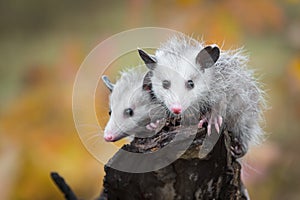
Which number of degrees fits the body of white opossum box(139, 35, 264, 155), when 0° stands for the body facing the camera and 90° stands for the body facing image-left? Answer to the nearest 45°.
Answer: approximately 45°
